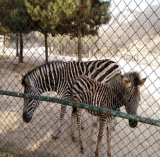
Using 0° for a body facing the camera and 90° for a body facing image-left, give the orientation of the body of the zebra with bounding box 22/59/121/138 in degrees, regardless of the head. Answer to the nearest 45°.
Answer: approximately 90°

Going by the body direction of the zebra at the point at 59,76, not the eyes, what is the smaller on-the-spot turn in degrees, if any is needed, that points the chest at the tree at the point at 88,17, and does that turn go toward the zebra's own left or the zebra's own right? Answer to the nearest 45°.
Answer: approximately 135° to the zebra's own right
